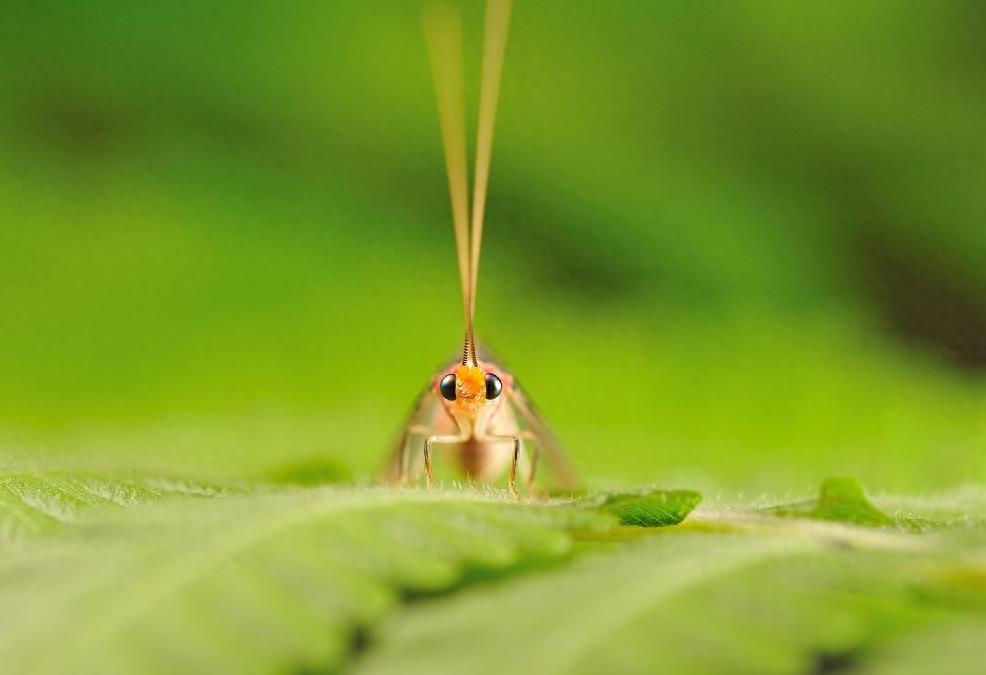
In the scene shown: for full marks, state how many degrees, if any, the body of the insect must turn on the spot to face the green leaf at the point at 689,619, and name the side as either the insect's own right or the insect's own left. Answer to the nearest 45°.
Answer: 0° — it already faces it

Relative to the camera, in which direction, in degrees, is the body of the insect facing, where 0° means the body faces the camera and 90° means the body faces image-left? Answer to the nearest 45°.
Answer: approximately 0°
